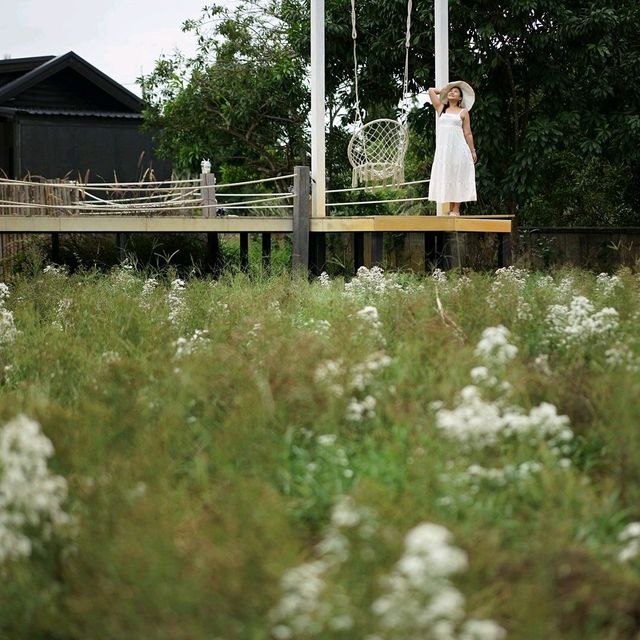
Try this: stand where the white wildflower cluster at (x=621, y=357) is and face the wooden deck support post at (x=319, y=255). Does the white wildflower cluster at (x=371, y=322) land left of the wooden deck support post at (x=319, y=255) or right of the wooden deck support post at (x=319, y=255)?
left

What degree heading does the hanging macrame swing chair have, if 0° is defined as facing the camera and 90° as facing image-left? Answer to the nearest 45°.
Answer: approximately 0°

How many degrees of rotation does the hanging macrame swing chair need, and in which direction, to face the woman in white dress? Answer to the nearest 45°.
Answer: approximately 45° to its left

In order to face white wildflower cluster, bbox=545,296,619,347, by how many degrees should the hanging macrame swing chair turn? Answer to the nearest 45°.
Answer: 0° — it already faces it

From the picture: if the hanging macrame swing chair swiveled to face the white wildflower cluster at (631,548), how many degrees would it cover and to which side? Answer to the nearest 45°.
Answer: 0° — it already faces it

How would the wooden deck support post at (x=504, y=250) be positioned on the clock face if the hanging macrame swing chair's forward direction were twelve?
The wooden deck support post is roughly at 9 o'clock from the hanging macrame swing chair.

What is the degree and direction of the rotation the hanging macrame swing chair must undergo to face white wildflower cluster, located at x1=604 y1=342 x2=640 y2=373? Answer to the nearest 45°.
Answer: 0° — it already faces it

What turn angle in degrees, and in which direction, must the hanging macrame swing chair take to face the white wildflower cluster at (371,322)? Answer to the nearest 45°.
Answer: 0° — it already faces it
